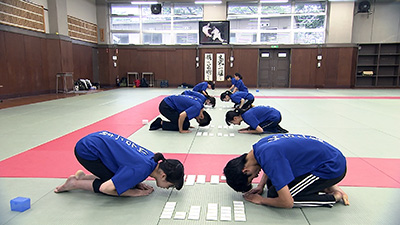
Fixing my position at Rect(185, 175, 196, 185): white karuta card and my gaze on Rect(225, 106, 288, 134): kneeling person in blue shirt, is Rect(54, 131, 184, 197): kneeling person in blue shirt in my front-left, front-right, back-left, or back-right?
back-left

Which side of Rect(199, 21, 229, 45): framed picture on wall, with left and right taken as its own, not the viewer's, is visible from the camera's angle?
front

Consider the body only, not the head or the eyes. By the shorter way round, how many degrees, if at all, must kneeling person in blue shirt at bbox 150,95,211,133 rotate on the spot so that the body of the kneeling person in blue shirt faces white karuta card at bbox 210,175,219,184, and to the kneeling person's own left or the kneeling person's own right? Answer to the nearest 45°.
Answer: approximately 90° to the kneeling person's own right

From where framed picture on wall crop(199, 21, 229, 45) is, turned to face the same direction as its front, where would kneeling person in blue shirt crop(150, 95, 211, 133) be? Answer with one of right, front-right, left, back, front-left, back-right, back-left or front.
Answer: front

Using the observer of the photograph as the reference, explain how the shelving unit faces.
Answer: facing the viewer

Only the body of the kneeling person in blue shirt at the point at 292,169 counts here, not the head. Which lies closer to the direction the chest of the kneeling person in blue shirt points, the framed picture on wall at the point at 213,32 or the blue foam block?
the blue foam block

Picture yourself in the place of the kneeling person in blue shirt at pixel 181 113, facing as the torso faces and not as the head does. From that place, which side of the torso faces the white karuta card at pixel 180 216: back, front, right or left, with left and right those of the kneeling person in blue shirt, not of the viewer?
right

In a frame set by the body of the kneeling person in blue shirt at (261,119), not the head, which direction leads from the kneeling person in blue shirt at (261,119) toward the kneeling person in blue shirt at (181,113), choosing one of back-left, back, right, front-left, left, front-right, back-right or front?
front

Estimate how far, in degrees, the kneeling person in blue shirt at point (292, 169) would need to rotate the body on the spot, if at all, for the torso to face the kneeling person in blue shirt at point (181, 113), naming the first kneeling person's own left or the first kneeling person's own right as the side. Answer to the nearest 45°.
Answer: approximately 45° to the first kneeling person's own right

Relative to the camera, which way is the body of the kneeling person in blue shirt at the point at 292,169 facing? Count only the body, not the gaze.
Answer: to the viewer's left

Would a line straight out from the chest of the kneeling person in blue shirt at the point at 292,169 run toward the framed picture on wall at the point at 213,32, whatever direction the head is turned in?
no

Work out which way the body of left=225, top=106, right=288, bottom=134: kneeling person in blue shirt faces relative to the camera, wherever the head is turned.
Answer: to the viewer's left

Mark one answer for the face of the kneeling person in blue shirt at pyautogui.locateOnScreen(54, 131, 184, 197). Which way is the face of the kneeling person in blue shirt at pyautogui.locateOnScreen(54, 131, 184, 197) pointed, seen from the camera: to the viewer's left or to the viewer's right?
to the viewer's right

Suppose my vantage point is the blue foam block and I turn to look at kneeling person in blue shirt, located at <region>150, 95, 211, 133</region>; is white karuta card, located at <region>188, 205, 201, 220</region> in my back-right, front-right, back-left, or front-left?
front-right

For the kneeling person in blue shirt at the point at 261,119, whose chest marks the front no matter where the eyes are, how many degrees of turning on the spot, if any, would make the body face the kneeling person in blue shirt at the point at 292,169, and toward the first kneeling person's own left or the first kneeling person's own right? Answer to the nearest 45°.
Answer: approximately 90° to the first kneeling person's own left

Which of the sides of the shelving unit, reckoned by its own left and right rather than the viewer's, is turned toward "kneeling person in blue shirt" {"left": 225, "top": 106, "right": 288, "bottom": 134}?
front

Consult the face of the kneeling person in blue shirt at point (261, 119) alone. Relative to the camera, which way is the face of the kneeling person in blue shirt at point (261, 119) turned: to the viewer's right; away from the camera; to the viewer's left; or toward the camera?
to the viewer's left

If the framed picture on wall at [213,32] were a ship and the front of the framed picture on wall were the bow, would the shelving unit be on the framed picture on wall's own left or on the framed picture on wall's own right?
on the framed picture on wall's own left

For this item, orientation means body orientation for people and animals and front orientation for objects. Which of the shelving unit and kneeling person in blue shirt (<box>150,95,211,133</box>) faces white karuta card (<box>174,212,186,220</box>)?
the shelving unit

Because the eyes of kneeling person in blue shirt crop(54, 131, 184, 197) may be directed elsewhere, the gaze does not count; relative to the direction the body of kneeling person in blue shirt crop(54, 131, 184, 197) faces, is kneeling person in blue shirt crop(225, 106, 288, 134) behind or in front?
in front

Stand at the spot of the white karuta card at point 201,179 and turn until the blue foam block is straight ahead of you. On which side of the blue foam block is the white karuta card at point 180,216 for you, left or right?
left

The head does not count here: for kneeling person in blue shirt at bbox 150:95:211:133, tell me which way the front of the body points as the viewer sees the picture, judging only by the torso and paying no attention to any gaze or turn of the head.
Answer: to the viewer's right
